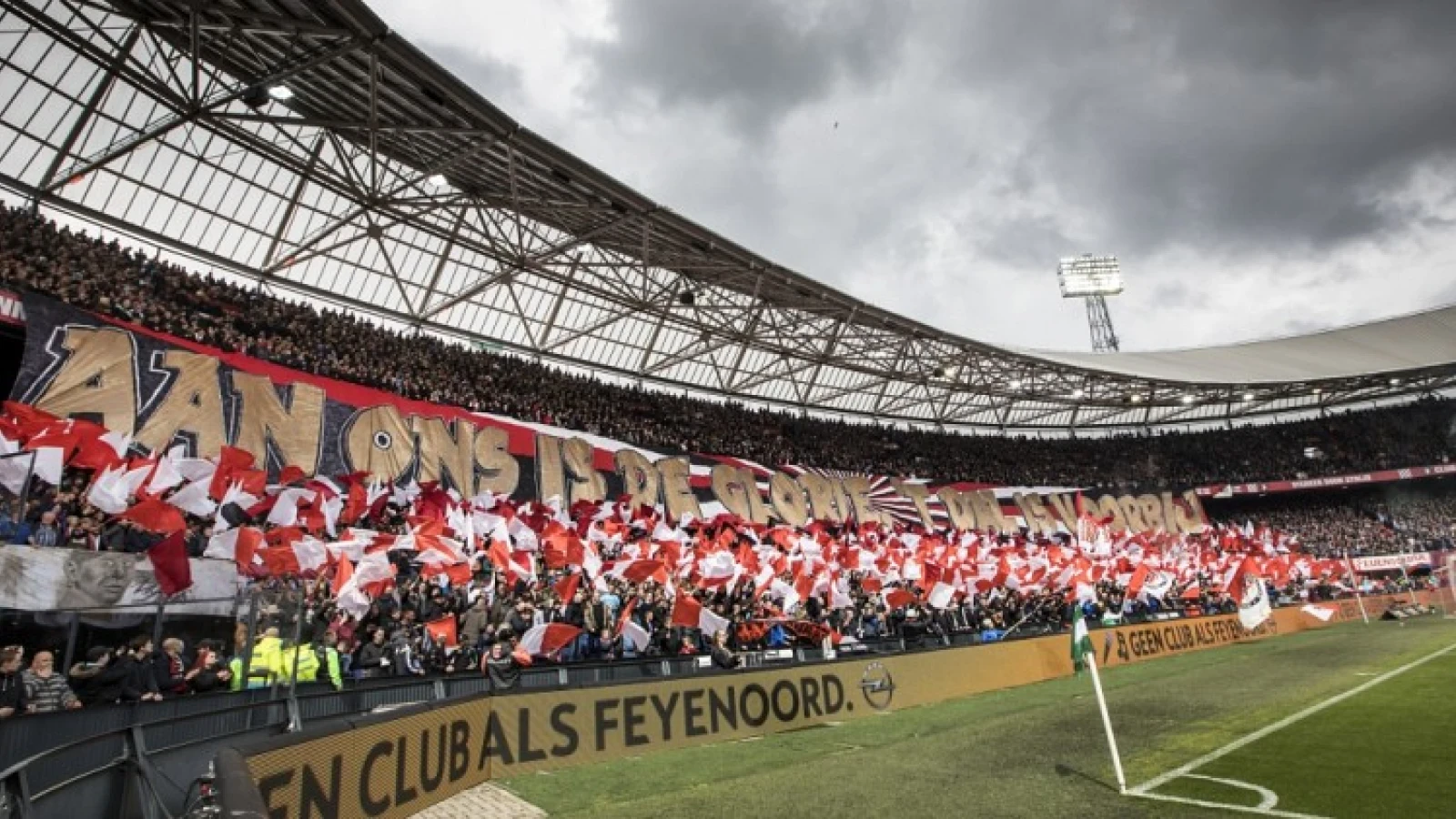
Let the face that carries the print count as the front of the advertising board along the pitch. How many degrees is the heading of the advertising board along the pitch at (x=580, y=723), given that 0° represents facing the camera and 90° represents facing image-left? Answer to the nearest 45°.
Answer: approximately 315°

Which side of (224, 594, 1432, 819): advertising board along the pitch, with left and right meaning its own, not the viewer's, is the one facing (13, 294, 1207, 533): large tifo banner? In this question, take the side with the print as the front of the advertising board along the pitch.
back

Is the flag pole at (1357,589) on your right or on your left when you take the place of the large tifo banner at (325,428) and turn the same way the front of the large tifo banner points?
on your left

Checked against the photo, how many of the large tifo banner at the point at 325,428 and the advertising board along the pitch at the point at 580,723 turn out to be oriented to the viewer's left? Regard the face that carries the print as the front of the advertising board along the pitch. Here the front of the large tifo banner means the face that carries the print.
0

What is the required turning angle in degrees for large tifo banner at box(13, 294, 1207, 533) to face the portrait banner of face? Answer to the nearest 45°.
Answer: approximately 45° to its right

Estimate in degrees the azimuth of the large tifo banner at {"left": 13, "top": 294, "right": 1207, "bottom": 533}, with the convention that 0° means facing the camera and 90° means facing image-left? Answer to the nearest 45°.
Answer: approximately 315°

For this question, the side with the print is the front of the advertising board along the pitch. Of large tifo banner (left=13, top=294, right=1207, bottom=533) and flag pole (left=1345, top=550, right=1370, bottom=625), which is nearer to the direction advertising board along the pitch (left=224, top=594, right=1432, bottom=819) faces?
the flag pole

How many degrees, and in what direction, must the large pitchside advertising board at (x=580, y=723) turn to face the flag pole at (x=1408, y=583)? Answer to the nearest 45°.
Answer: approximately 90° to its left
